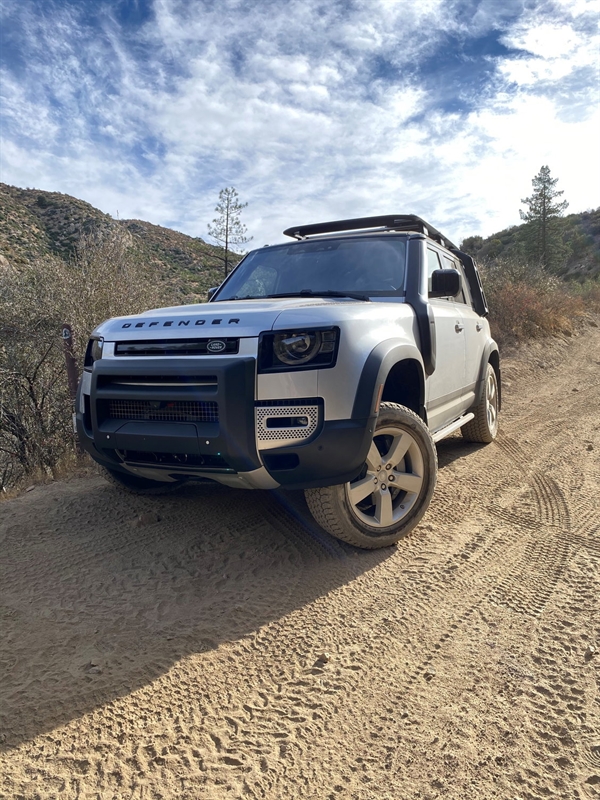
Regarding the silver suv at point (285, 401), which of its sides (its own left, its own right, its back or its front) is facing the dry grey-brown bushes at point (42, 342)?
right

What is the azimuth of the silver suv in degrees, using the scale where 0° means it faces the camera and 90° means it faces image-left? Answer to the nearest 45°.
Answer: approximately 45°

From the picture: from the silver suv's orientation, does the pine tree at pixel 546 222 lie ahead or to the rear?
to the rear

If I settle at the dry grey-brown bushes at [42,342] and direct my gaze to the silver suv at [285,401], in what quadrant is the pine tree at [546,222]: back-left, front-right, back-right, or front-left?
front-left
